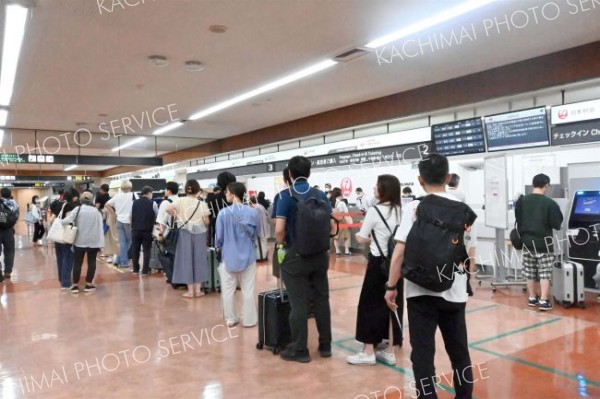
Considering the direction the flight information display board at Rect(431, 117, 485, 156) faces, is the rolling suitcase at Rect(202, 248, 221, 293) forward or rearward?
forward

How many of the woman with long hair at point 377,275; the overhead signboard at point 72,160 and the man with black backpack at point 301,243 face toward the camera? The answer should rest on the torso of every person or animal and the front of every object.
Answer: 1

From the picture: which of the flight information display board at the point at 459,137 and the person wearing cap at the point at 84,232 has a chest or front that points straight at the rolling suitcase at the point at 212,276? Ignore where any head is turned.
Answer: the flight information display board

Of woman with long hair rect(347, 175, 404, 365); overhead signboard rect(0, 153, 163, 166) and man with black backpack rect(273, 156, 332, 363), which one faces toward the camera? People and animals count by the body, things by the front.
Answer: the overhead signboard

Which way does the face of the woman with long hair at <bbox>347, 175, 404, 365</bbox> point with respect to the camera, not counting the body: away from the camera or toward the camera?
away from the camera

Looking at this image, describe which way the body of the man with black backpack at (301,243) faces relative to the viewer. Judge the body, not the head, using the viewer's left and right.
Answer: facing away from the viewer and to the left of the viewer

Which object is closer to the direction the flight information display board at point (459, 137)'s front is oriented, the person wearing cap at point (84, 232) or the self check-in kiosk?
the person wearing cap

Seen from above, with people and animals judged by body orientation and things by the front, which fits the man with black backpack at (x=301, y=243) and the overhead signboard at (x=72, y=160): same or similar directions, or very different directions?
very different directions

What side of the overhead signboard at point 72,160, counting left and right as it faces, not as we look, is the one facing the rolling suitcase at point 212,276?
front

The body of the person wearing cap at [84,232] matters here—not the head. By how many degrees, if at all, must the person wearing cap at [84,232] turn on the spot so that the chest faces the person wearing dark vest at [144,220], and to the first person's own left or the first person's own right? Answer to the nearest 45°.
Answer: approximately 45° to the first person's own right

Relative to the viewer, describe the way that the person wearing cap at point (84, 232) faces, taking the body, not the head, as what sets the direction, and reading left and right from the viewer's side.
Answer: facing away from the viewer

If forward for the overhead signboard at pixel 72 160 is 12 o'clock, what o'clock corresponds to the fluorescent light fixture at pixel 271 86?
The fluorescent light fixture is roughly at 11 o'clock from the overhead signboard.

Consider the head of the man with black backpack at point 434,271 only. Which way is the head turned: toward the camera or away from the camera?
away from the camera

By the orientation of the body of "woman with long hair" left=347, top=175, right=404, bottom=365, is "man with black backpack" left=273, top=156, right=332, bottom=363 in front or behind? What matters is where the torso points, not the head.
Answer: in front

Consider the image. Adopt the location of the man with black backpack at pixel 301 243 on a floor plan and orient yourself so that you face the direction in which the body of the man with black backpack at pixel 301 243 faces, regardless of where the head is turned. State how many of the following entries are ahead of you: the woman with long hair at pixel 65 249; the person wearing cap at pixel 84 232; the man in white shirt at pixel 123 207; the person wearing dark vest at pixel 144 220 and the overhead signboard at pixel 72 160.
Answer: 5

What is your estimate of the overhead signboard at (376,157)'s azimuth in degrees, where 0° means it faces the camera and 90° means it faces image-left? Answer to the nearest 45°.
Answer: approximately 45°

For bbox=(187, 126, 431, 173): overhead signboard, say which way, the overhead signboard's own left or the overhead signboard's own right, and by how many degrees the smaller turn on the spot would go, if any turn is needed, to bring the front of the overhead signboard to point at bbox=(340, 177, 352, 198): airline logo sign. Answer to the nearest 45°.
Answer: approximately 135° to the overhead signboard's own right
